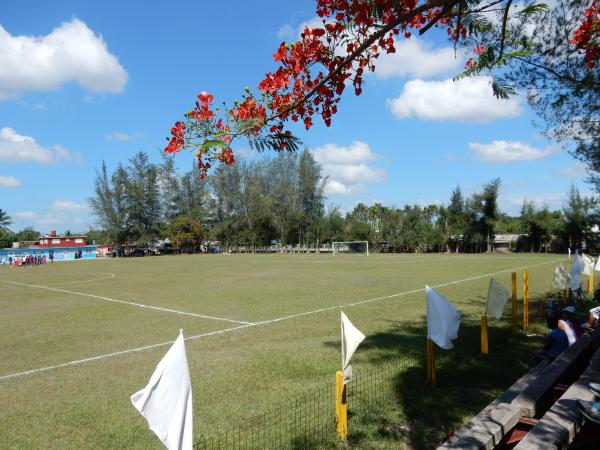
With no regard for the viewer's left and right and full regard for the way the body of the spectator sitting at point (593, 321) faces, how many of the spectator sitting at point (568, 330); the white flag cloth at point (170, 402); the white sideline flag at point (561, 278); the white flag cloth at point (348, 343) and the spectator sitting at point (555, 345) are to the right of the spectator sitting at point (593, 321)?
1

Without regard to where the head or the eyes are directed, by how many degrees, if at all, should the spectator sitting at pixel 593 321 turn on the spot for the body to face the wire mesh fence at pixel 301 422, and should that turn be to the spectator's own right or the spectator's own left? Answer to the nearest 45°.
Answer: approximately 45° to the spectator's own left

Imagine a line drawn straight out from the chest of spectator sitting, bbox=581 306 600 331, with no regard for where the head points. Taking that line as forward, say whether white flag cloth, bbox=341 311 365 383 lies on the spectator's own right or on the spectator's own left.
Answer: on the spectator's own left

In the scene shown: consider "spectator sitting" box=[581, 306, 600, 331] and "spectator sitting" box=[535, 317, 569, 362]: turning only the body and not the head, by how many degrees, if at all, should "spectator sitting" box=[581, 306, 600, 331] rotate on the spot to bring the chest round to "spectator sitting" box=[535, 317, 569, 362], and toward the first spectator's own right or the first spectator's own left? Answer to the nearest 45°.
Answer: approximately 90° to the first spectator's own left

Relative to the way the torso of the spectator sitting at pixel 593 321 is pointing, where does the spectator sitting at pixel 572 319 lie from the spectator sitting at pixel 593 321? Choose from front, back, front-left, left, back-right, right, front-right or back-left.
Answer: left

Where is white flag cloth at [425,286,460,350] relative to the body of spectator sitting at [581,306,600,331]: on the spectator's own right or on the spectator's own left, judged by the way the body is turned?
on the spectator's own left

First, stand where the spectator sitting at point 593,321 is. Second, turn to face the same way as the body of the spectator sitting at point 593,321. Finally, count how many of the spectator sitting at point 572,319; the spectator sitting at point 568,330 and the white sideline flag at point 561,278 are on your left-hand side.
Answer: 2

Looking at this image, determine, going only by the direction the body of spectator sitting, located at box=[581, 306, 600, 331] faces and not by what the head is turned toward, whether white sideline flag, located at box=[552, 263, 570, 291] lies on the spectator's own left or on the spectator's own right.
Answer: on the spectator's own right

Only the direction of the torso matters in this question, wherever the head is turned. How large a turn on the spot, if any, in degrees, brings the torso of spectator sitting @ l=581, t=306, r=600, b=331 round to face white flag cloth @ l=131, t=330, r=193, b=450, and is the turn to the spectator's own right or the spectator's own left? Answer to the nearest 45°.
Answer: approximately 90° to the spectator's own left

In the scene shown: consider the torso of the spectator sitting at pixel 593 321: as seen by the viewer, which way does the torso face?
to the viewer's left
